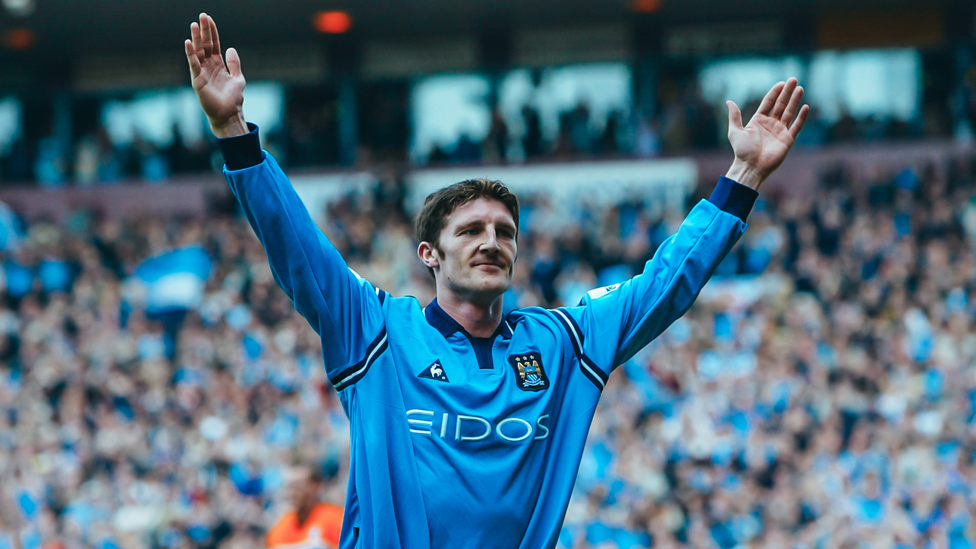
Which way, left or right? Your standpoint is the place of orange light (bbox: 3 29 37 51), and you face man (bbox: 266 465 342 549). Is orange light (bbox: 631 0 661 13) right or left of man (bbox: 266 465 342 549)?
left

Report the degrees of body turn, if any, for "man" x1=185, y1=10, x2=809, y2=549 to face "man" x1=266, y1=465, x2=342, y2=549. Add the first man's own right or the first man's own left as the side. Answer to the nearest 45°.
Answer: approximately 180°

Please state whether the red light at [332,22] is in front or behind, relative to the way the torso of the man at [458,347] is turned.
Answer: behind

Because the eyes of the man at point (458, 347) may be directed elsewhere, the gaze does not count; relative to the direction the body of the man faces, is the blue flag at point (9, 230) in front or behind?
behind

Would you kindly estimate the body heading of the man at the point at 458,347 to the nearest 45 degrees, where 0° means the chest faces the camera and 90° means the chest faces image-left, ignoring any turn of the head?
approximately 0°

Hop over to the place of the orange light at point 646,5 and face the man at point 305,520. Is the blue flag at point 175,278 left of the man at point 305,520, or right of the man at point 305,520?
right

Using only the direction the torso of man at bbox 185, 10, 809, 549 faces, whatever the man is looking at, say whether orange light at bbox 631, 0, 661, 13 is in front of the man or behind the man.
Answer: behind

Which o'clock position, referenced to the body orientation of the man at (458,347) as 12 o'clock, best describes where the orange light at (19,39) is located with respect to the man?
The orange light is roughly at 5 o'clock from the man.

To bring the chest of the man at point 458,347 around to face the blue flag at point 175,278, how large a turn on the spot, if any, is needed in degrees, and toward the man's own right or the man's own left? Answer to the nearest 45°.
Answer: approximately 180°
